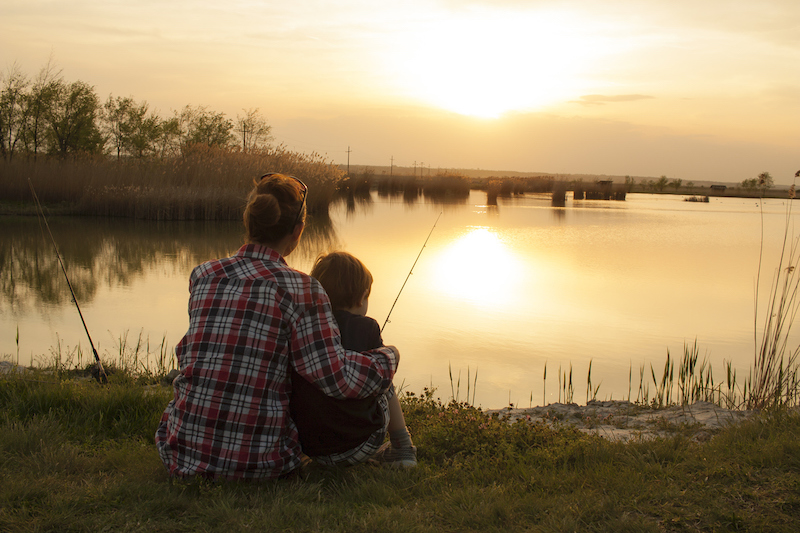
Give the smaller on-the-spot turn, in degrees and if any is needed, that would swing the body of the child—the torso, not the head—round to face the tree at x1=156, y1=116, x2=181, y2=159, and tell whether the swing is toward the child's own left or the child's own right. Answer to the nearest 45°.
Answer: approximately 45° to the child's own left

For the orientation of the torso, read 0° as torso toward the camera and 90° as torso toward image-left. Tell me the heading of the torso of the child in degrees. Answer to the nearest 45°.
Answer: approximately 225°

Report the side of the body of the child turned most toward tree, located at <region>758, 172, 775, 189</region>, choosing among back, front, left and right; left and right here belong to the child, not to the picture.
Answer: front

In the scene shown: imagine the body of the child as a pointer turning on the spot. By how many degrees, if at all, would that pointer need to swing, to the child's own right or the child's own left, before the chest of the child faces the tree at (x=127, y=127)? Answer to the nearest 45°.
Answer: approximately 45° to the child's own left
